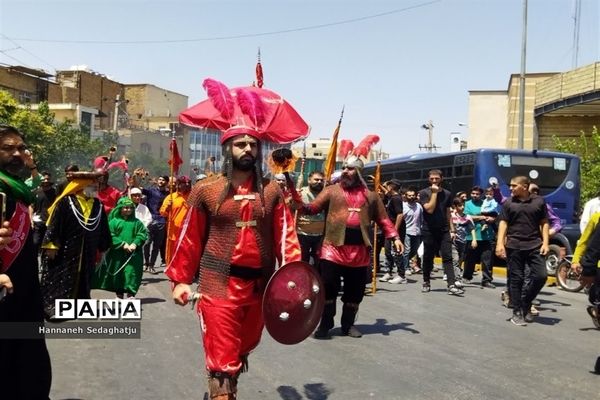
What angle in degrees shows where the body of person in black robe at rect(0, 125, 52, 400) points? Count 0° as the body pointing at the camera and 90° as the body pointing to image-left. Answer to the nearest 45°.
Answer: approximately 0°

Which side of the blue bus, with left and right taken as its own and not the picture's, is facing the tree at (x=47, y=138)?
front

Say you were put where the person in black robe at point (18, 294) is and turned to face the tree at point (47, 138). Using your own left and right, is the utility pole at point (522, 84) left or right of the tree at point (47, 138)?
right

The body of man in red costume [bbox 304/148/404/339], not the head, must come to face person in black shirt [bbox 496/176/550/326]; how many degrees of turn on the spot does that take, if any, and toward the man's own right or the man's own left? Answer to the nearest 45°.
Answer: approximately 135° to the man's own left

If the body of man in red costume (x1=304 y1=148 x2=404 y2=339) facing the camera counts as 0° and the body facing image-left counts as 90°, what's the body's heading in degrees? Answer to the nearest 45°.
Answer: approximately 0°

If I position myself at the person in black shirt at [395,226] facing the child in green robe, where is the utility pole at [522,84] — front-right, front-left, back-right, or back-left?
back-right

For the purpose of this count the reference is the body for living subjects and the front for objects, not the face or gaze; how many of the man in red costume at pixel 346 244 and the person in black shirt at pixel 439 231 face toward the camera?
2

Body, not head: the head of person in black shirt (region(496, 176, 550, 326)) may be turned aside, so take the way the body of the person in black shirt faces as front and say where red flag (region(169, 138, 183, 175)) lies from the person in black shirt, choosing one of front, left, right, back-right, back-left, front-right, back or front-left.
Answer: right

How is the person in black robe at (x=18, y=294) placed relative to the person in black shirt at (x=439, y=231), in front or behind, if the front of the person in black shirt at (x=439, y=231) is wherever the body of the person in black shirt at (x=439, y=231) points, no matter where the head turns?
in front

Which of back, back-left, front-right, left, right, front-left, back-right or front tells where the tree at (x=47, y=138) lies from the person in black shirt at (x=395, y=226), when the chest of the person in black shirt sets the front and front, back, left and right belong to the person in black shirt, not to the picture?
front-right

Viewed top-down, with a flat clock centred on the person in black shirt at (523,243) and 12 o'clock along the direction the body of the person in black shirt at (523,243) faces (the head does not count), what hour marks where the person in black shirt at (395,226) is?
the person in black shirt at (395,226) is roughly at 5 o'clock from the person in black shirt at (523,243).

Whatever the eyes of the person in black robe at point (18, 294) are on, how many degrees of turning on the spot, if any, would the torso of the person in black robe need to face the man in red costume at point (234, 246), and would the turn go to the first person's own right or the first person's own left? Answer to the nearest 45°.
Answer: approximately 90° to the first person's own left
